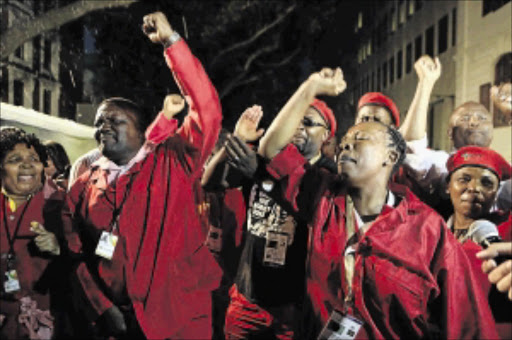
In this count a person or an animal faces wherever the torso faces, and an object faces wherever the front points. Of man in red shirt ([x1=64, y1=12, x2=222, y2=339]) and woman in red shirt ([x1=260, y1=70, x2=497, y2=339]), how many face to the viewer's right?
0

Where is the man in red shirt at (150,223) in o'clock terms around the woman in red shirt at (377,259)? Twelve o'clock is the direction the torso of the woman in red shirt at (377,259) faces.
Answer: the man in red shirt at (150,223) is roughly at 2 o'clock from the woman in red shirt at (377,259).

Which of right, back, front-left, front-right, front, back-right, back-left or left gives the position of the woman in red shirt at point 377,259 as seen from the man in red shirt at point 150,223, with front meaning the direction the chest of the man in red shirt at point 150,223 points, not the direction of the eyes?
left

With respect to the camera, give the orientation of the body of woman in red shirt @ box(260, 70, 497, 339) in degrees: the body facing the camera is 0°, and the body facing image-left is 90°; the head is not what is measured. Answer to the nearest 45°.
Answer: approximately 45°

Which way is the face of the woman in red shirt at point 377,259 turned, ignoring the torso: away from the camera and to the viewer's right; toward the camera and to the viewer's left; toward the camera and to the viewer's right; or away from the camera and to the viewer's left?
toward the camera and to the viewer's left

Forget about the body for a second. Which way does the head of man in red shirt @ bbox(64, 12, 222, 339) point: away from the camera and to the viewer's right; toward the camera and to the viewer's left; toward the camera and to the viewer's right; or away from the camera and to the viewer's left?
toward the camera and to the viewer's left

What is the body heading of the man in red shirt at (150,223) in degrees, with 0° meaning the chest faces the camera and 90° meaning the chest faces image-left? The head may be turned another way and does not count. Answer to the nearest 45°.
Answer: approximately 45°
